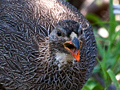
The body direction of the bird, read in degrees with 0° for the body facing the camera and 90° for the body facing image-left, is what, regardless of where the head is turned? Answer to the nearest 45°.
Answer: approximately 315°
